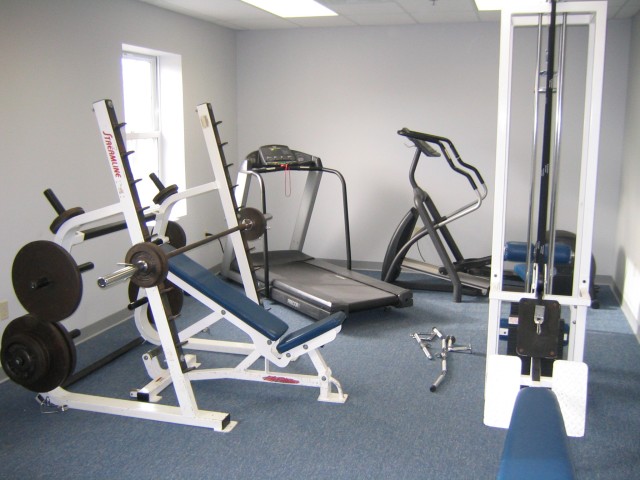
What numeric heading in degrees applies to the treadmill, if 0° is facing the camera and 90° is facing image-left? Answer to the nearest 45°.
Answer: approximately 135°

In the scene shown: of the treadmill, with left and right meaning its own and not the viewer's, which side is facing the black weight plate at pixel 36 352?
left

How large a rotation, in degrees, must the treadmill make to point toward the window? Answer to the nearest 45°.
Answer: approximately 45° to its left

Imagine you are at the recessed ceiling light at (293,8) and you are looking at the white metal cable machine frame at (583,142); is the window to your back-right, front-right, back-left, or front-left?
back-right

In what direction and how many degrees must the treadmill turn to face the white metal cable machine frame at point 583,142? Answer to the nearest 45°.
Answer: approximately 180°
